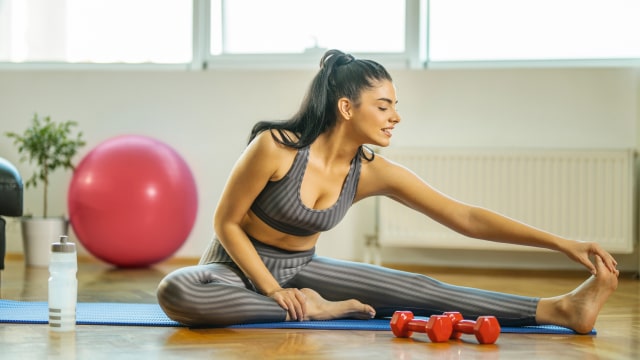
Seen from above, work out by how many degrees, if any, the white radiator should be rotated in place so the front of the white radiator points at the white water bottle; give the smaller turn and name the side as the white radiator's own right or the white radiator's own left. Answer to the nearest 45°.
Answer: approximately 45° to the white radiator's own right

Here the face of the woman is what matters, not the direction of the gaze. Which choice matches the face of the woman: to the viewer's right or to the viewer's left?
to the viewer's right

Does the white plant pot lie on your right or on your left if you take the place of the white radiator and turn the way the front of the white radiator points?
on your right

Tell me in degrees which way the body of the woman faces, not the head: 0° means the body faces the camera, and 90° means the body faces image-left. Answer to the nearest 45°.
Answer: approximately 315°

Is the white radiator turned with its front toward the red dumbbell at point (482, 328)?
yes

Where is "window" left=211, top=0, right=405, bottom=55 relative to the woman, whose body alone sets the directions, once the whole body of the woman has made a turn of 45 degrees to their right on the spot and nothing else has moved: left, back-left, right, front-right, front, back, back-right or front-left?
back

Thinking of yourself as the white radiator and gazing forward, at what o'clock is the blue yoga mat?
The blue yoga mat is roughly at 1 o'clock from the white radiator.

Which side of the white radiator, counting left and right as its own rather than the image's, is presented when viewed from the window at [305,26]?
right

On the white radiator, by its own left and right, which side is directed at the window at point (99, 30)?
right

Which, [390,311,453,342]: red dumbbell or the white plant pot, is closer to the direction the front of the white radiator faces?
the red dumbbell
